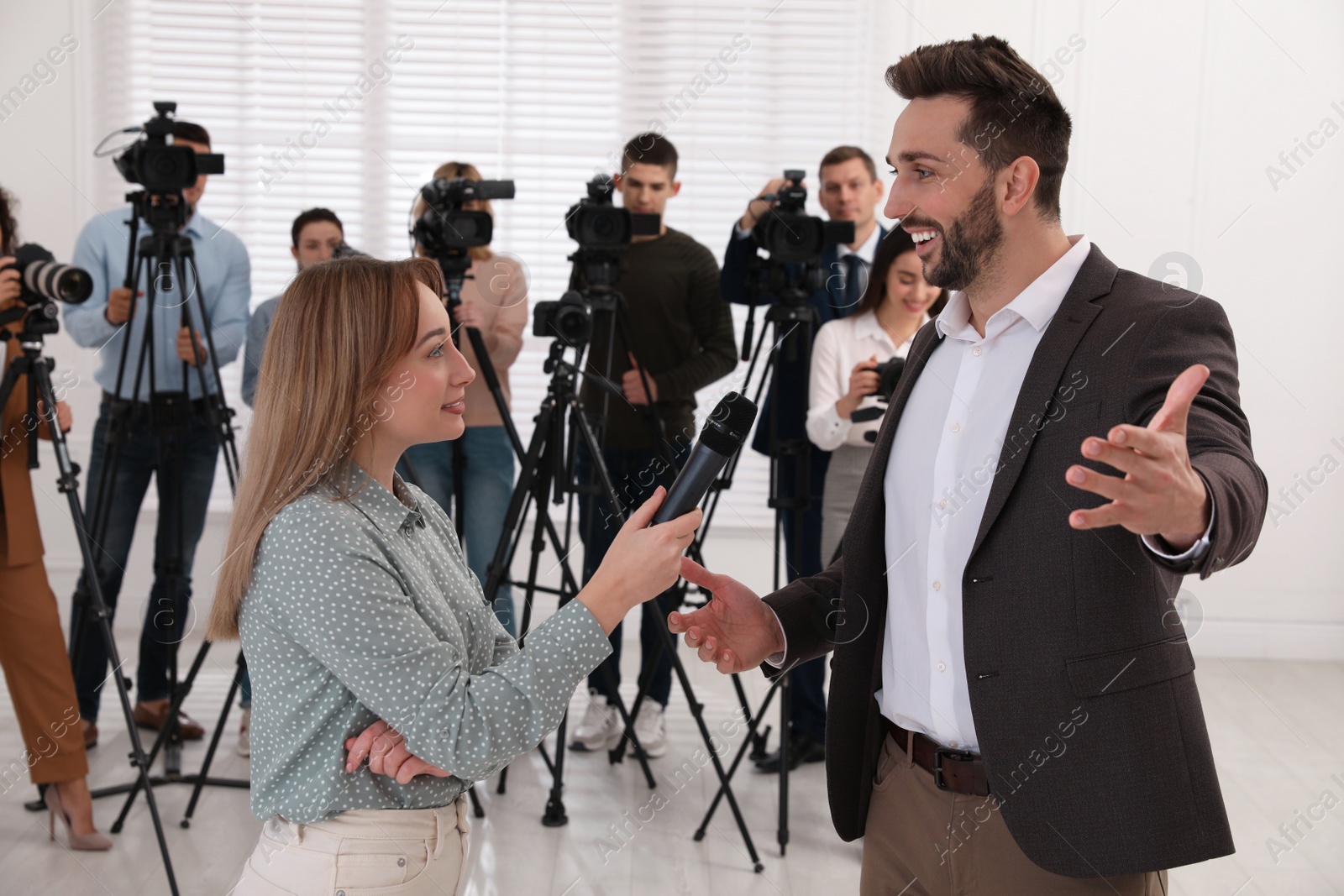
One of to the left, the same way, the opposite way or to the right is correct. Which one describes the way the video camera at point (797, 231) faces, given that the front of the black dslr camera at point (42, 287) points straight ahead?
to the right

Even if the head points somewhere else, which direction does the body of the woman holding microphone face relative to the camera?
to the viewer's right

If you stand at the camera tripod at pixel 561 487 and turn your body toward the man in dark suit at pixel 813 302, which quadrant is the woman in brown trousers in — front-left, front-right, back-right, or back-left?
back-left

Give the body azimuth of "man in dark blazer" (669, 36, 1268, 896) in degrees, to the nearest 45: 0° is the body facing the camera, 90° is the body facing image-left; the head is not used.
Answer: approximately 45°

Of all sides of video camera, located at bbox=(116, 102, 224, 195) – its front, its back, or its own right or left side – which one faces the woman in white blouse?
left

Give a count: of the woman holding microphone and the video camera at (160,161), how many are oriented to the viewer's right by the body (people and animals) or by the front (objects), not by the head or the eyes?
1

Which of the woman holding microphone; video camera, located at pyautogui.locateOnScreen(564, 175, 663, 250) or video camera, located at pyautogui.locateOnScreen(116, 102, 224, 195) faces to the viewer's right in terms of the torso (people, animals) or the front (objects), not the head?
the woman holding microphone

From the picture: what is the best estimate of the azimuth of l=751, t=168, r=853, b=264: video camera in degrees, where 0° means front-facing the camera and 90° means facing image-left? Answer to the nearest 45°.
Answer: approximately 0°

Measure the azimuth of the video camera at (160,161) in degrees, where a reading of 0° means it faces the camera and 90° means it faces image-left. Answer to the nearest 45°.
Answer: approximately 0°
